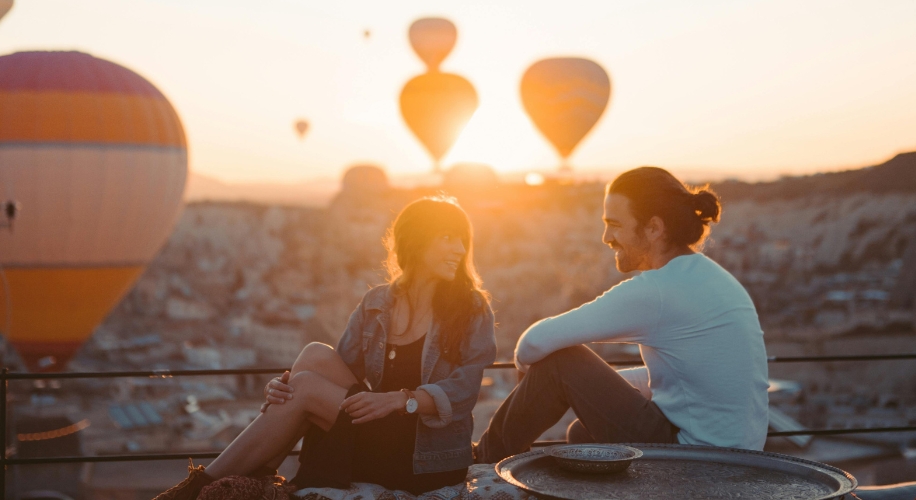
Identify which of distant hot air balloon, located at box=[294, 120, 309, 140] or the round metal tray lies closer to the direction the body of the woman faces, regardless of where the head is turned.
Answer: the round metal tray

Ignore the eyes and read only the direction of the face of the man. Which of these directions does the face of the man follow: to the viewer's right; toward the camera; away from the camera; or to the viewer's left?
to the viewer's left

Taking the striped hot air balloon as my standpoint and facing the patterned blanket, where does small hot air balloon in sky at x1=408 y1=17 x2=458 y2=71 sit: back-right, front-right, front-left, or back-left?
back-left

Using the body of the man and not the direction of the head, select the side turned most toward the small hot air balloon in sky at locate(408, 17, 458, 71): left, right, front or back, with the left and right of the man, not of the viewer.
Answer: right

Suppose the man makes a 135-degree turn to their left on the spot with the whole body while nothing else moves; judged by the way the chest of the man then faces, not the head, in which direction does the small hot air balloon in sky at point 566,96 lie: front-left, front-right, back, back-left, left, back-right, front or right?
back-left

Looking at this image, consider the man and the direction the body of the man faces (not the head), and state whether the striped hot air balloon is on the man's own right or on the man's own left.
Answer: on the man's own right

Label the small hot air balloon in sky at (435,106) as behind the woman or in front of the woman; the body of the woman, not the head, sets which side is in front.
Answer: behind

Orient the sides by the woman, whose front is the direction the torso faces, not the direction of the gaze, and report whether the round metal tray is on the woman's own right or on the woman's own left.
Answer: on the woman's own left

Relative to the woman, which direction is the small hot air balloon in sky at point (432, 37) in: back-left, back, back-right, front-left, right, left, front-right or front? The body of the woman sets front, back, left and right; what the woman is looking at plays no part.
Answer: back-right

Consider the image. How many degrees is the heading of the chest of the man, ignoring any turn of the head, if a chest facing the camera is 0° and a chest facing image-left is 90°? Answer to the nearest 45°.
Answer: approximately 90°
